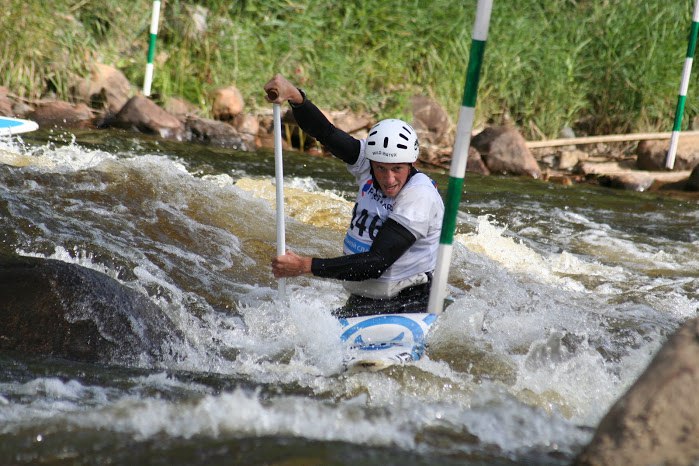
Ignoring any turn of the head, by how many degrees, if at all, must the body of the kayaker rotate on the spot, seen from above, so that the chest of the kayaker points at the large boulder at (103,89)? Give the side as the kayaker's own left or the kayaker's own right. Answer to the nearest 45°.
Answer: approximately 90° to the kayaker's own right

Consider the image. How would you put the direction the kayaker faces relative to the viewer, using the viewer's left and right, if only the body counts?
facing the viewer and to the left of the viewer

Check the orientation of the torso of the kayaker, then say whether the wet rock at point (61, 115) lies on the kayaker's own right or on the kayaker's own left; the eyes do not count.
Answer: on the kayaker's own right

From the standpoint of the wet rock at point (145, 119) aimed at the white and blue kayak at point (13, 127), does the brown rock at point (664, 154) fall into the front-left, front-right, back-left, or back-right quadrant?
back-left

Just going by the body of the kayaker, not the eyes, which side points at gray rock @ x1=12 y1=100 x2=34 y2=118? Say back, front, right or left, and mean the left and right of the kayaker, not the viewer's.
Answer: right

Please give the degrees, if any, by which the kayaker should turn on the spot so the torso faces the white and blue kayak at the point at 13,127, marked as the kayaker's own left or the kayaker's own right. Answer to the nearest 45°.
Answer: approximately 90° to the kayaker's own right
